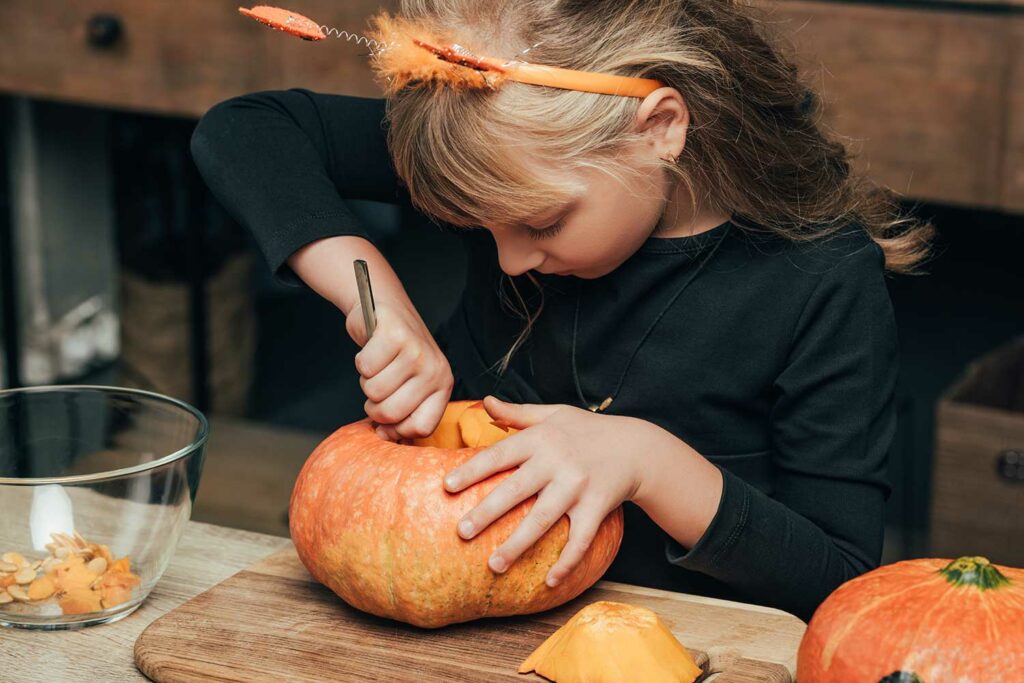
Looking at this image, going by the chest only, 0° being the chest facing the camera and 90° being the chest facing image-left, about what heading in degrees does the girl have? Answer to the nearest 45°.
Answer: approximately 45°

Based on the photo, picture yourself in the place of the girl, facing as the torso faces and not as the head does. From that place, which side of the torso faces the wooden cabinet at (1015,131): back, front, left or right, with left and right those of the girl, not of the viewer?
back
